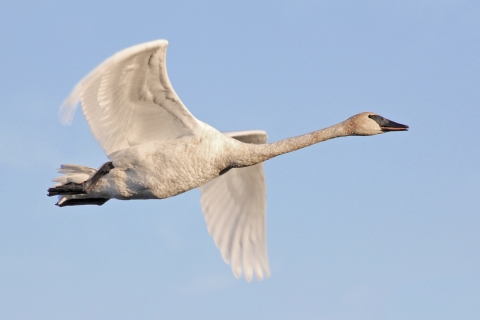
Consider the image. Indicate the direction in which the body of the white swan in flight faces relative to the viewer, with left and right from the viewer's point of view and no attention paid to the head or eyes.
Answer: facing to the right of the viewer
